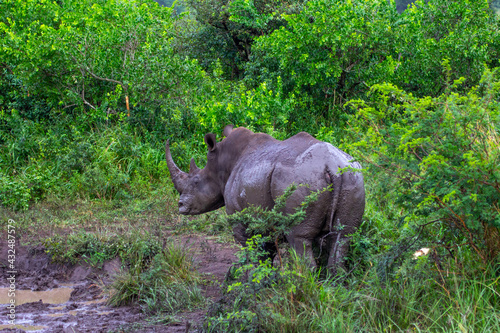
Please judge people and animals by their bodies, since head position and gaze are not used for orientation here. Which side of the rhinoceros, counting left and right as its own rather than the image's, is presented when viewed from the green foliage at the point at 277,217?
left

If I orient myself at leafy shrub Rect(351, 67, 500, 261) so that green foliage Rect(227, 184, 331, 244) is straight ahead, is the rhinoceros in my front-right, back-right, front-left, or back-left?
front-right

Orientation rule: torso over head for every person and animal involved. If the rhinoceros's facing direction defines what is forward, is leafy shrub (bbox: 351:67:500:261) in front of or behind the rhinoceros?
behind

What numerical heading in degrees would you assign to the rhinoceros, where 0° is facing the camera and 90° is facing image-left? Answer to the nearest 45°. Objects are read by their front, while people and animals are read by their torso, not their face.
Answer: approximately 135°
